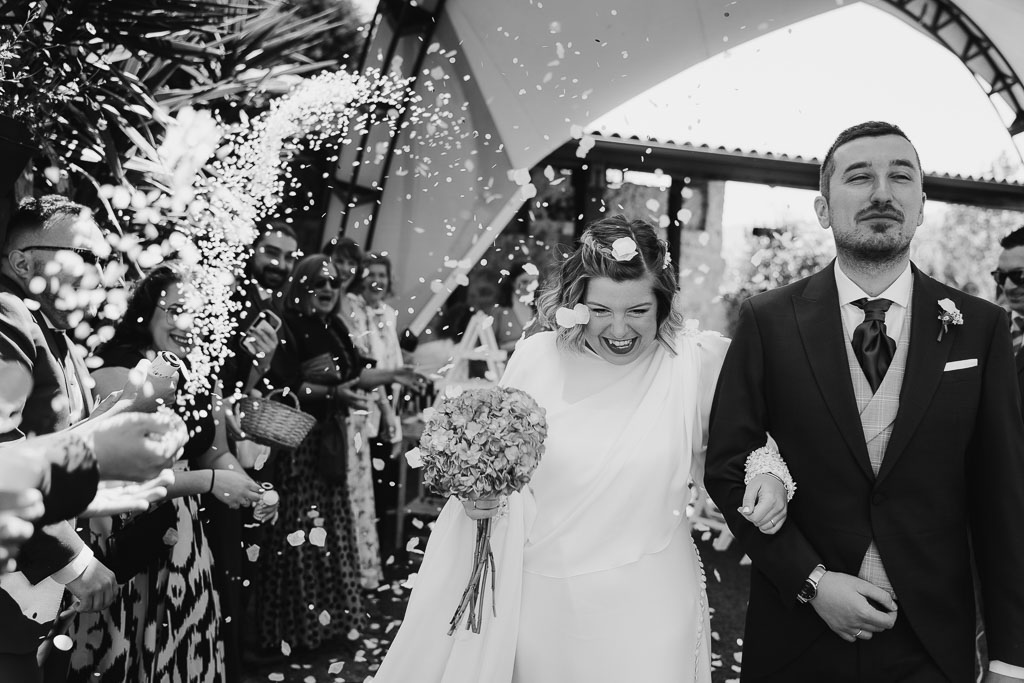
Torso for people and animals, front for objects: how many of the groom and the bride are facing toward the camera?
2

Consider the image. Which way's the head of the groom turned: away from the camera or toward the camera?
toward the camera

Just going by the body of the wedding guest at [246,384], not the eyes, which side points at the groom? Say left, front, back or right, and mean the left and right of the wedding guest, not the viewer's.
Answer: front

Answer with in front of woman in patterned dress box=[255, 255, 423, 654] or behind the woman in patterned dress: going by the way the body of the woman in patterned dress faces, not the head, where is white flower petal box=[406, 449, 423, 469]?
in front

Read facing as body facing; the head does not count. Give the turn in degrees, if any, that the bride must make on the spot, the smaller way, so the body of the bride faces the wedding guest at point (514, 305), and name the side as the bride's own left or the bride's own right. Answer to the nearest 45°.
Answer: approximately 180°

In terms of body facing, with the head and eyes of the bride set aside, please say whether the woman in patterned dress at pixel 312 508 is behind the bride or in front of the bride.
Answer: behind

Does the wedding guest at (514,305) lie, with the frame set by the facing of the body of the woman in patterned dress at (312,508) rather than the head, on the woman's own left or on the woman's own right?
on the woman's own left

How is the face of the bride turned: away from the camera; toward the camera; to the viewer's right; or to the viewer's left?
toward the camera

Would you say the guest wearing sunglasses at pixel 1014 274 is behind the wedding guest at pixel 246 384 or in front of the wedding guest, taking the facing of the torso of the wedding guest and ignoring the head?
in front

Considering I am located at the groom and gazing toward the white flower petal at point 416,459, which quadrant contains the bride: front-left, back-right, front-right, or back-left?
front-right

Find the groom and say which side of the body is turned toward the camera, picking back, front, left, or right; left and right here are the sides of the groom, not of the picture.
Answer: front

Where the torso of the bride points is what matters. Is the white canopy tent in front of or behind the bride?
behind

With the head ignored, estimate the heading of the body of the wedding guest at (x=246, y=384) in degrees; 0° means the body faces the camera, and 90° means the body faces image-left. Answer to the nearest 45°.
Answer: approximately 315°

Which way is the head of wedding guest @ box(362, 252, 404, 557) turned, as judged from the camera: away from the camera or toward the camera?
toward the camera

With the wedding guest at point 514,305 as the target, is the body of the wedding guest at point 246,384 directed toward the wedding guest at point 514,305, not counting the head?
no

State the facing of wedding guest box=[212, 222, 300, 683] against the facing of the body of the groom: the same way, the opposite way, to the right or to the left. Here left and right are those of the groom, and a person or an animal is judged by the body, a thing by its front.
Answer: to the left

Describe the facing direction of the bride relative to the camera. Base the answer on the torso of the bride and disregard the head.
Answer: toward the camera
